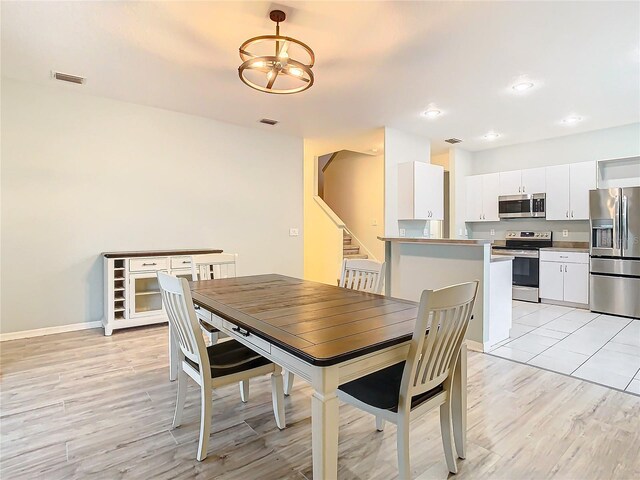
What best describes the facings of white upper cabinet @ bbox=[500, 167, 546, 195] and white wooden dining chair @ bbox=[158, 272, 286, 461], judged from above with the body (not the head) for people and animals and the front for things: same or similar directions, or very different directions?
very different directions

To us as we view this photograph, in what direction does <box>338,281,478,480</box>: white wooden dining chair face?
facing away from the viewer and to the left of the viewer

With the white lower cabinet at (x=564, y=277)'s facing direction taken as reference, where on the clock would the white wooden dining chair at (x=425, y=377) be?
The white wooden dining chair is roughly at 12 o'clock from the white lower cabinet.

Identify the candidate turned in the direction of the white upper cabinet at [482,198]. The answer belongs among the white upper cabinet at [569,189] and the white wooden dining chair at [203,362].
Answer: the white wooden dining chair

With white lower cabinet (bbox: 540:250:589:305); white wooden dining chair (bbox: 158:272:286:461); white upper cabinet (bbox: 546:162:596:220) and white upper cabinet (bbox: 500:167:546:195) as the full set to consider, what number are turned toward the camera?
3

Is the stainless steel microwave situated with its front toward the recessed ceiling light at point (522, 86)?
yes

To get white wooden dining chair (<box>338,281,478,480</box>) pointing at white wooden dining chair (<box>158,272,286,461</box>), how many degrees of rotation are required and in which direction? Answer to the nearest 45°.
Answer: approximately 45° to its left

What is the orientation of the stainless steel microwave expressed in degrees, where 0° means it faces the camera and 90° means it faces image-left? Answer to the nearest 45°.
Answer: approximately 0°

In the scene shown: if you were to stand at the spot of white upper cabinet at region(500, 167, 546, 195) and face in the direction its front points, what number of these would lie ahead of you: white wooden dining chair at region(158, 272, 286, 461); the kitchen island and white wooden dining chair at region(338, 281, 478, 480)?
3

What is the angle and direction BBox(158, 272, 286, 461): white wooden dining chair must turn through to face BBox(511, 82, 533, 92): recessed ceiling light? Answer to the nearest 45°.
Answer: approximately 45° to its right

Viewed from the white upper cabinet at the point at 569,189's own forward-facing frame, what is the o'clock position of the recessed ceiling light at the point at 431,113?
The recessed ceiling light is roughly at 1 o'clock from the white upper cabinet.

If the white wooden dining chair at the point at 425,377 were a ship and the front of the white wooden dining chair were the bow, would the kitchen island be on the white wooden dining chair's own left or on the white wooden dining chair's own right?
on the white wooden dining chair's own right
